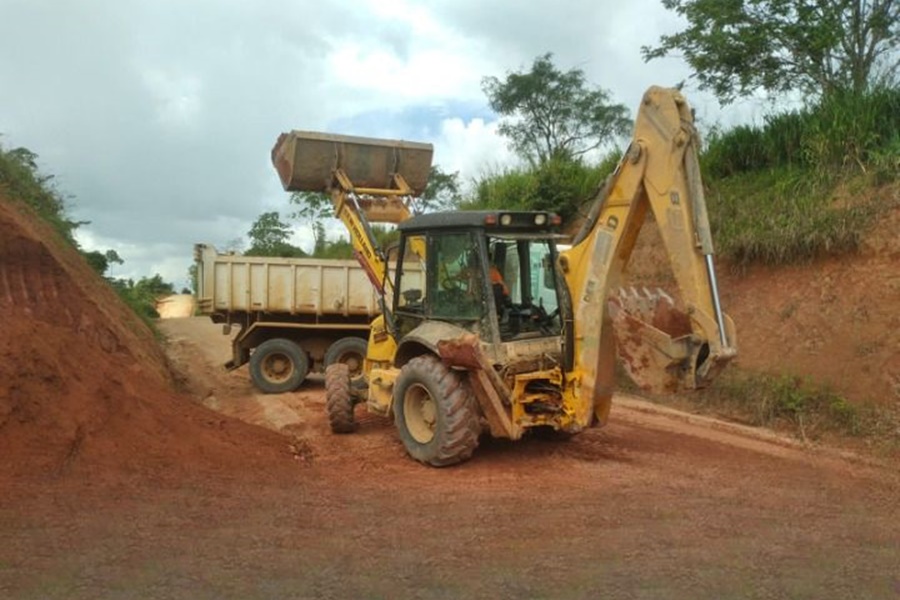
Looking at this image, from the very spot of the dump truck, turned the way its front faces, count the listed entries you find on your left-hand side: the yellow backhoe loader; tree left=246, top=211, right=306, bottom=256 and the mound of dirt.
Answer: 1

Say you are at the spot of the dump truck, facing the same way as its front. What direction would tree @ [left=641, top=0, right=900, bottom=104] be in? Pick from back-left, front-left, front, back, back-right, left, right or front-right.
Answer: front

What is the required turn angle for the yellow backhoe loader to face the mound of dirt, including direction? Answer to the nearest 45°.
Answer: approximately 45° to its left

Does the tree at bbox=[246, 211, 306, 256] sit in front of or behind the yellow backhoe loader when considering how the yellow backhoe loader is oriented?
in front

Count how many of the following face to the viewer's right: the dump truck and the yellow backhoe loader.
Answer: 1

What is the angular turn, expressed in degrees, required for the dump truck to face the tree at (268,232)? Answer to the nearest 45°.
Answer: approximately 90° to its left

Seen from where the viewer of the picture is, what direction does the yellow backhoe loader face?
facing away from the viewer and to the left of the viewer

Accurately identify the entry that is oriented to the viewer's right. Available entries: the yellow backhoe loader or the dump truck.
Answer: the dump truck

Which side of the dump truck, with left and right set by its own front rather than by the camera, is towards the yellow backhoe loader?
right

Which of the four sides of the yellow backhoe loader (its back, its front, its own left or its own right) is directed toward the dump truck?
front

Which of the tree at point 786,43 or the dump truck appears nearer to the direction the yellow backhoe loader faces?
the dump truck

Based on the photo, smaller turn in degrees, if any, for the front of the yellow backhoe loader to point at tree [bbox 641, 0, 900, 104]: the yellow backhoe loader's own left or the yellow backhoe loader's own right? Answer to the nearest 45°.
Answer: approximately 90° to the yellow backhoe loader's own right

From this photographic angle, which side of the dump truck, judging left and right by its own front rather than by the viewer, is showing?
right
